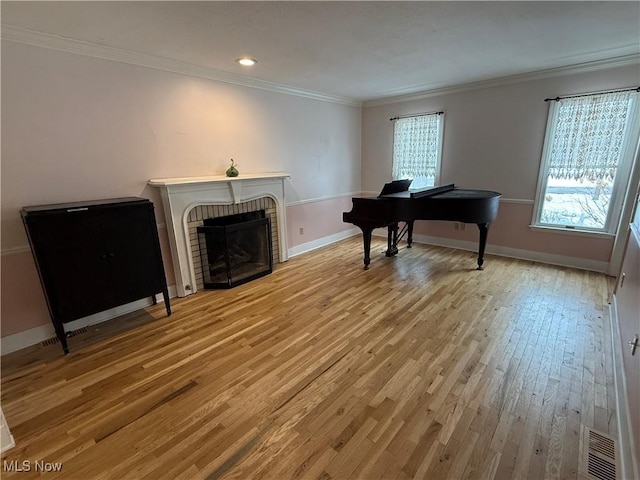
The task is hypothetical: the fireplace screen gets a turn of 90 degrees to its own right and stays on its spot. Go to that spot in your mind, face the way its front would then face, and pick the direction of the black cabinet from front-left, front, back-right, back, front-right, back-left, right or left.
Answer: front

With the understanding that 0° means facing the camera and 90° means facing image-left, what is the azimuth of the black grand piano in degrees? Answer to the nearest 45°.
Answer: approximately 135°

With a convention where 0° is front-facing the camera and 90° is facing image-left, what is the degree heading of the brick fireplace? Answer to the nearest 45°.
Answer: approximately 315°

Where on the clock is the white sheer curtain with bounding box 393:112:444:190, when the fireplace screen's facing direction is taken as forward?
The white sheer curtain is roughly at 10 o'clock from the fireplace screen.

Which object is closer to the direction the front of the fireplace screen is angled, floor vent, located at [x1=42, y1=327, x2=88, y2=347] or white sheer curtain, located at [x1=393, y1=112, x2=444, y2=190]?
the white sheer curtain

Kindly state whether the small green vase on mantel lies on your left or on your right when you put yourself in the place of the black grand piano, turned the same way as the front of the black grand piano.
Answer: on your left

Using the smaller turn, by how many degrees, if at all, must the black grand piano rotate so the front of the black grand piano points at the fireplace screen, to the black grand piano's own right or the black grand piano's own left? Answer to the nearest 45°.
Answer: approximately 45° to the black grand piano's own left

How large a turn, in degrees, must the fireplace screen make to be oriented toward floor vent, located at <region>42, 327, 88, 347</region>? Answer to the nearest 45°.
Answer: approximately 90° to its right

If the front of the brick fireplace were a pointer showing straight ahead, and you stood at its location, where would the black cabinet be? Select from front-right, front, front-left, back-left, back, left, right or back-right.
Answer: right

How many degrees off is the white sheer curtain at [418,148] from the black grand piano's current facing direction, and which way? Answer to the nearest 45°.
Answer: approximately 45° to its right

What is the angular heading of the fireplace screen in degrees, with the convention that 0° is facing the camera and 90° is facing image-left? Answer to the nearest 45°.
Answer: approximately 315°

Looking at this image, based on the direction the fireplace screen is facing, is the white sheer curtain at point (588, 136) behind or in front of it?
in front

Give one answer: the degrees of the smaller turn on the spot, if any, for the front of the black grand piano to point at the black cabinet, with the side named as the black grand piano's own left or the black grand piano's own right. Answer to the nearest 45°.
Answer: approximately 90° to the black grand piano's own left
